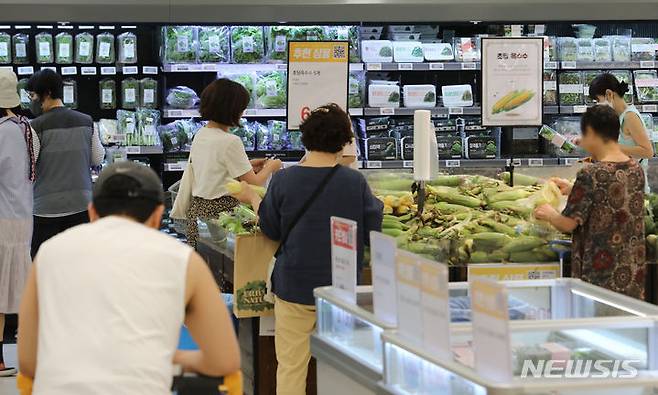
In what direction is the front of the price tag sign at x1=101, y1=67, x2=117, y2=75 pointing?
toward the camera

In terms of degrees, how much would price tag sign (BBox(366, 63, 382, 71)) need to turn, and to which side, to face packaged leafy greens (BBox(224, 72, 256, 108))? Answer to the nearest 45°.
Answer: approximately 90° to its right

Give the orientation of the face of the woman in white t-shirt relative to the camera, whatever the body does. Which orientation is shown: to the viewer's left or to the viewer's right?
to the viewer's right

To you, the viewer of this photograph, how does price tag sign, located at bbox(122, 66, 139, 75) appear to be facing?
facing the viewer

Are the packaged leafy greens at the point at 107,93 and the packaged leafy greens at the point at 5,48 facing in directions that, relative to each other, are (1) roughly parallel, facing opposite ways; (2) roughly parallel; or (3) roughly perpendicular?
roughly parallel

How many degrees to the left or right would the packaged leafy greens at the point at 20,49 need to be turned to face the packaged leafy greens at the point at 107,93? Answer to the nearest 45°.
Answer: approximately 90° to its left

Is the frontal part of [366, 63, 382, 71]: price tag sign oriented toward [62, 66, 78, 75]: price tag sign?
no

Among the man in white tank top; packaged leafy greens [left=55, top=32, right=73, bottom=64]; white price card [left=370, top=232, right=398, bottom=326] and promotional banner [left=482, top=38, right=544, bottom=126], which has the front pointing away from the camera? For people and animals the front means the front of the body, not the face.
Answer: the man in white tank top

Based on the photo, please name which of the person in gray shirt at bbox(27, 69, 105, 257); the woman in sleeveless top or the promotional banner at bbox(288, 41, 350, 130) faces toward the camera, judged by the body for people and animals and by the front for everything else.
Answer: the promotional banner

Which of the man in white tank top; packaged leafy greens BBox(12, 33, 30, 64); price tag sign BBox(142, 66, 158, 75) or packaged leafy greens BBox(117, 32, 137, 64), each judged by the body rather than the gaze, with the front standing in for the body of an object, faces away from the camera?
the man in white tank top

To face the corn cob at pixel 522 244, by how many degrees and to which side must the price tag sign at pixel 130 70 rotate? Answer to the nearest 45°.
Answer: approximately 45° to its left

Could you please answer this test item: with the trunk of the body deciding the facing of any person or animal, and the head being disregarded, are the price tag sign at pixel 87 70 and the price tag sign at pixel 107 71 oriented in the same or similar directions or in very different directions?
same or similar directions

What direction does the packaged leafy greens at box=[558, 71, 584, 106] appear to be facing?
toward the camera

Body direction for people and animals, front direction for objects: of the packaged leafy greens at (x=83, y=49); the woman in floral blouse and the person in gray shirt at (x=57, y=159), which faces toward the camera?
the packaged leafy greens

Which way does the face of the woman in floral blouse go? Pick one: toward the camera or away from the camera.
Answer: away from the camera

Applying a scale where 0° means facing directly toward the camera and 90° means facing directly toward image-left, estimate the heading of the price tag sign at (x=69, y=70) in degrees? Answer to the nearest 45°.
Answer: approximately 0°

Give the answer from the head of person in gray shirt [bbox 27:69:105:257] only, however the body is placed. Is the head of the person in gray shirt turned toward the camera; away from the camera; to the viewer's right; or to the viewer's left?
to the viewer's left

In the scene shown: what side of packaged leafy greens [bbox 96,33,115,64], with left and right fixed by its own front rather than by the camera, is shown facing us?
front

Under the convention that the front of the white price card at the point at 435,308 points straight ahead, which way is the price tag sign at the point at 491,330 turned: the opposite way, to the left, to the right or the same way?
the same way
